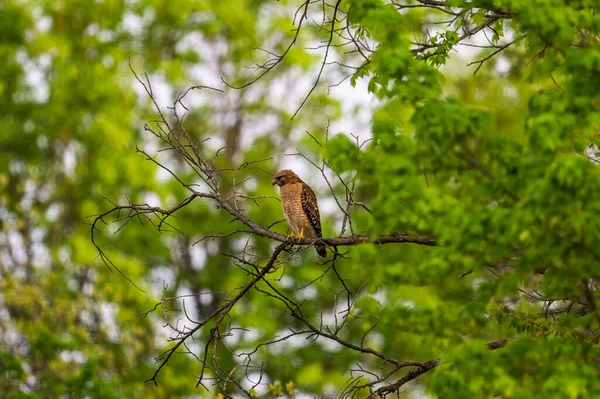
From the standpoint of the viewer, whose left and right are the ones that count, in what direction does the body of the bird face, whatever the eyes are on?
facing the viewer and to the left of the viewer
